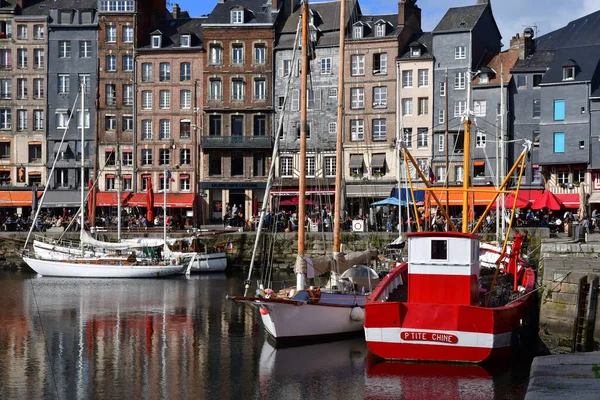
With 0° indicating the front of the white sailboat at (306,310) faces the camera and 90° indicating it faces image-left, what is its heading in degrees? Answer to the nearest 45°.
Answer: approximately 45°
